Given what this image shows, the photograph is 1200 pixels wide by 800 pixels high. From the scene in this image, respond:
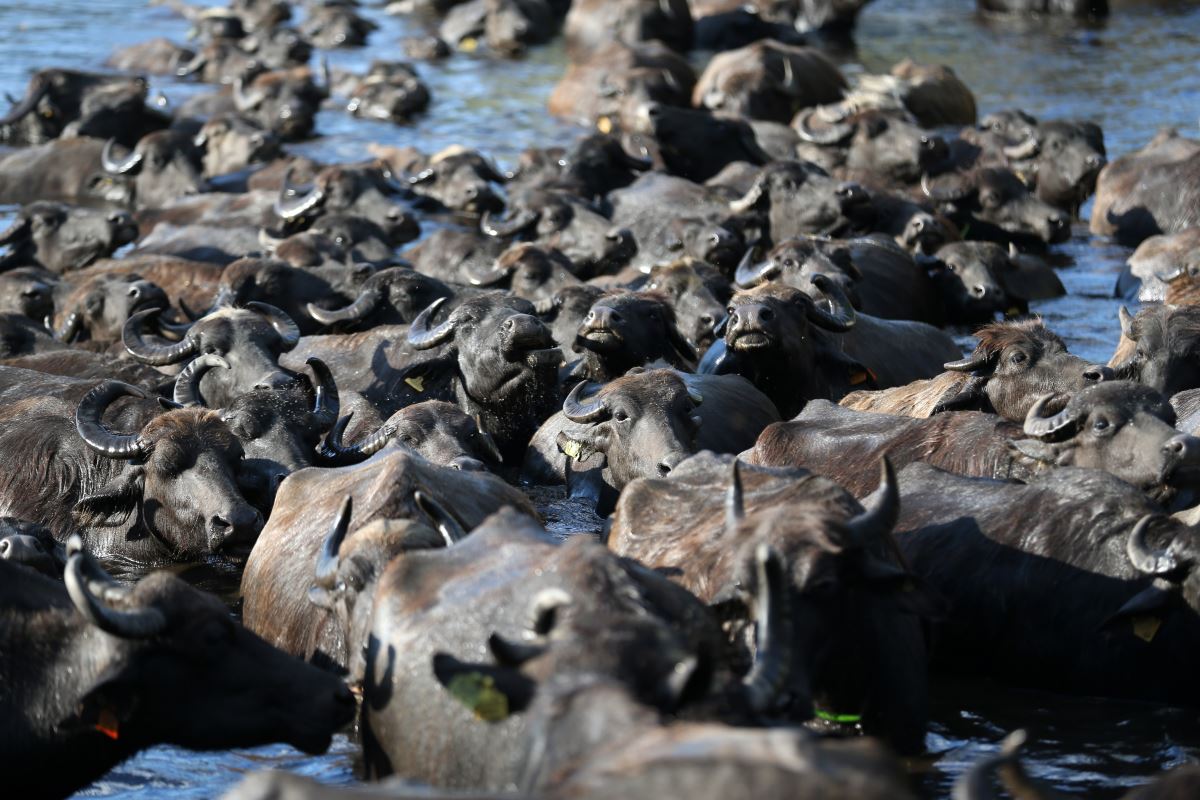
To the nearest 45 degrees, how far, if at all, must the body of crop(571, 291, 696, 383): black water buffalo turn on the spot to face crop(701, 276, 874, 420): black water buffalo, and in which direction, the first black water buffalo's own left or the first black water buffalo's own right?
approximately 135° to the first black water buffalo's own left

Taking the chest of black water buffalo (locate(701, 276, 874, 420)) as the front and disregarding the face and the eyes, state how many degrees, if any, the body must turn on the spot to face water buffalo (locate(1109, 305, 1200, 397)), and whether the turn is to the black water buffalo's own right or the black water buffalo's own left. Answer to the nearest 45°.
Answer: approximately 135° to the black water buffalo's own left

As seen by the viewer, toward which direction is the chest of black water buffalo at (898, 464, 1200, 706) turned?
to the viewer's right

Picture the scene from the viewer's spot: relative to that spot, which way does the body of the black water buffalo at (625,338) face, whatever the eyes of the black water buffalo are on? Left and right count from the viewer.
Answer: facing the viewer and to the left of the viewer

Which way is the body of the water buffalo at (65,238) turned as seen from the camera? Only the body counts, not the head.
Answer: to the viewer's right

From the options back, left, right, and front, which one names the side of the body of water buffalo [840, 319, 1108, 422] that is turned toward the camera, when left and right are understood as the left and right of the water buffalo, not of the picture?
right

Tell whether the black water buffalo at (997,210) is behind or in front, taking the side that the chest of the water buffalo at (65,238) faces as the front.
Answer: in front

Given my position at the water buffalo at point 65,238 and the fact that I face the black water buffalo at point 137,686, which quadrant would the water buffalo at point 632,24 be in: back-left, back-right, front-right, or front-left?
back-left

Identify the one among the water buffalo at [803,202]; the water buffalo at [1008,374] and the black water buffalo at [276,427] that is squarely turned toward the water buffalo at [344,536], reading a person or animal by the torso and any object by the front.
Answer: the black water buffalo

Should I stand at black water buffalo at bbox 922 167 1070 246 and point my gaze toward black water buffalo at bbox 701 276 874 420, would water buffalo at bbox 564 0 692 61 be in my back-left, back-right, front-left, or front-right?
back-right

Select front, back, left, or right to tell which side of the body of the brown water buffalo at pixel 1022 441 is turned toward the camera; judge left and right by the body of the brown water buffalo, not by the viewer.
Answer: right

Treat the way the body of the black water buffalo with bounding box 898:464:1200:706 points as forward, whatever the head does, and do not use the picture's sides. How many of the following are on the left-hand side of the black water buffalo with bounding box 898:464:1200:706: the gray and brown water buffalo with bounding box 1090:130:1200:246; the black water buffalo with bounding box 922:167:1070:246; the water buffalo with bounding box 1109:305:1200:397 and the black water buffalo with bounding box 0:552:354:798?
3
